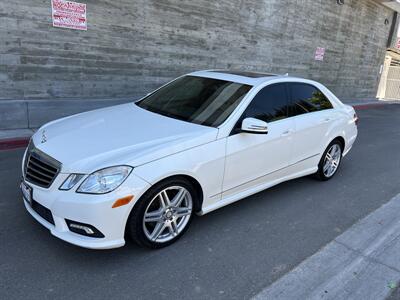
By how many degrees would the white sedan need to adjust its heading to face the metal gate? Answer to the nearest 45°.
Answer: approximately 180°

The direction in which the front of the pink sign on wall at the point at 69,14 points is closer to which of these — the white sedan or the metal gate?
the white sedan

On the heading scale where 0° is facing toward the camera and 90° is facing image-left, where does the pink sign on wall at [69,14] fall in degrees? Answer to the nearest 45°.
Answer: approximately 0°

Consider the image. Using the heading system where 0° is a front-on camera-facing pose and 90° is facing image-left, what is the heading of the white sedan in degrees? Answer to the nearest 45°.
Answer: approximately 45°

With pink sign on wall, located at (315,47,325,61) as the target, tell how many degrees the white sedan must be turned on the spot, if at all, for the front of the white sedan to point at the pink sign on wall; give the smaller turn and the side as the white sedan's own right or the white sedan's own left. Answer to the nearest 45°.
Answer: approximately 180°
